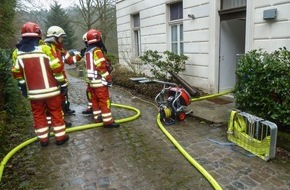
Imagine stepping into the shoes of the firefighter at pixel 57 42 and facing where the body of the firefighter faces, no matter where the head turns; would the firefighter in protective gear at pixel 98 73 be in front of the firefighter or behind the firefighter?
in front

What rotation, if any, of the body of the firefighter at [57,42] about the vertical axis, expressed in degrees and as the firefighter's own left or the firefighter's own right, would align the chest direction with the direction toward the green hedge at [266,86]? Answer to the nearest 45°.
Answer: approximately 45° to the firefighter's own right

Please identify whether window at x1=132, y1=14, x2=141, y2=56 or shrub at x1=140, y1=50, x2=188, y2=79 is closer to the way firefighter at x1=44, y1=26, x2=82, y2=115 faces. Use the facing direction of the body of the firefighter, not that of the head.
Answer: the shrub

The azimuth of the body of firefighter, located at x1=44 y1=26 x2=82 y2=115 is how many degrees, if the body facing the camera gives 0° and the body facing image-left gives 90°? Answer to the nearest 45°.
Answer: approximately 270°

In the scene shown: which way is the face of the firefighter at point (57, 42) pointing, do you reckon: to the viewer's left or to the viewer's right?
to the viewer's right

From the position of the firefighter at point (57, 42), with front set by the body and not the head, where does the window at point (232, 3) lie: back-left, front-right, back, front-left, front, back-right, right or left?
front

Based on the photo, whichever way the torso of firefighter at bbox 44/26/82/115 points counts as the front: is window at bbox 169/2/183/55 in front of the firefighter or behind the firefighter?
in front

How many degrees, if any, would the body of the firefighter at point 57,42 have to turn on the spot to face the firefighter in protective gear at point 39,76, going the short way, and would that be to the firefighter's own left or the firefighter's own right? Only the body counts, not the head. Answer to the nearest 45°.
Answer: approximately 90° to the firefighter's own right
